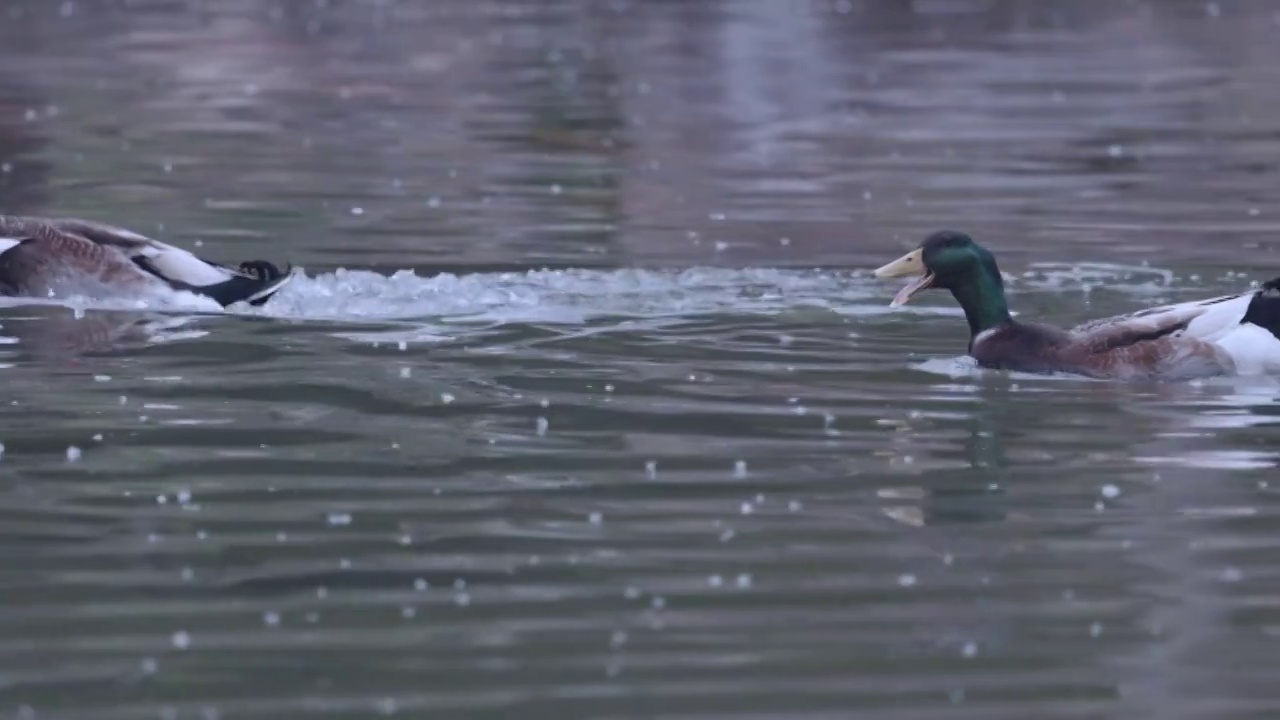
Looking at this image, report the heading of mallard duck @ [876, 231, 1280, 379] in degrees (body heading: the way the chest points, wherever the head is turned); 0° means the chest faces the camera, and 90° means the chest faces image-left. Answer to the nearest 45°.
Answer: approximately 90°

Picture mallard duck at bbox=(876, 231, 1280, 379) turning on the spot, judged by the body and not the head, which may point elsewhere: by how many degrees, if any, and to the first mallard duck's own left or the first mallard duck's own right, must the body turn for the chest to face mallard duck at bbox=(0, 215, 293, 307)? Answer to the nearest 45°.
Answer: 0° — it already faces it
